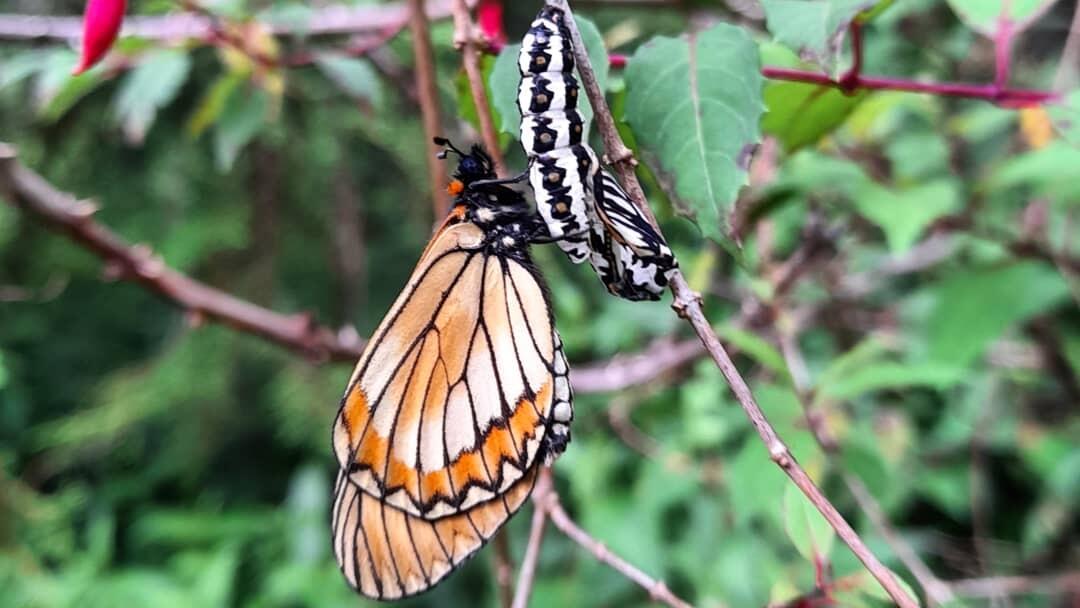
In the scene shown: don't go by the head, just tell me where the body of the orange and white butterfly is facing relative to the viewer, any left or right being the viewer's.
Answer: facing to the left of the viewer

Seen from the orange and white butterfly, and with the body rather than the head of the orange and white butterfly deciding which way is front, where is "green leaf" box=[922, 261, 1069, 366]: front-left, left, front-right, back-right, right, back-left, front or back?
back-right

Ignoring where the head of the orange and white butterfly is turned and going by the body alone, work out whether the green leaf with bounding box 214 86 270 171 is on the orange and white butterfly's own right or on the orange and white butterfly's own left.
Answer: on the orange and white butterfly's own right

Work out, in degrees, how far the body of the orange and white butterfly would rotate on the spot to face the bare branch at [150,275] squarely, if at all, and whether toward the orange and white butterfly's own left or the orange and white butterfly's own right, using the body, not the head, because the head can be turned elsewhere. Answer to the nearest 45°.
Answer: approximately 45° to the orange and white butterfly's own right
